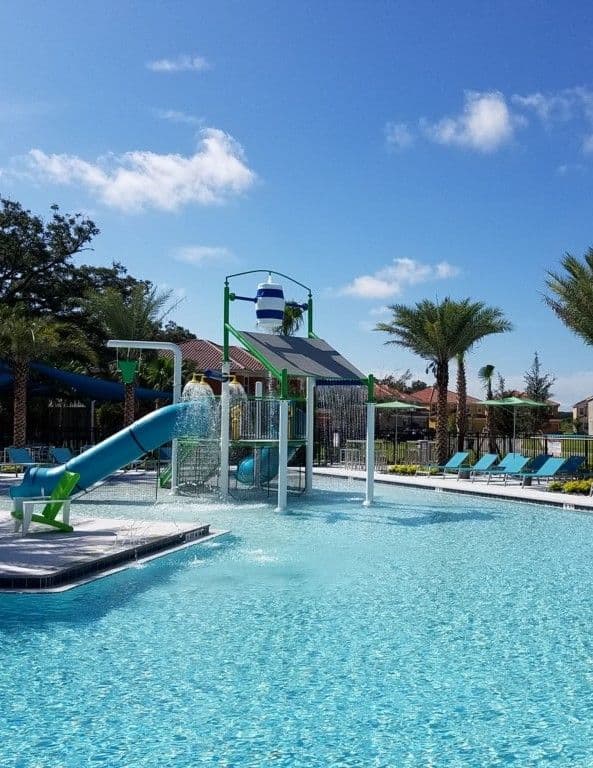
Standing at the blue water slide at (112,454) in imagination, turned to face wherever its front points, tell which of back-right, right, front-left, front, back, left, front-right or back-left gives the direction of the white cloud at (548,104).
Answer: back

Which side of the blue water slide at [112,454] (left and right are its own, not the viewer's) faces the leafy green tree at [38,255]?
right

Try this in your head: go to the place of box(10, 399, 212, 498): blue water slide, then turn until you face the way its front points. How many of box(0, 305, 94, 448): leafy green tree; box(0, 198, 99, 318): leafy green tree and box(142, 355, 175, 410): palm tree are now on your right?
3

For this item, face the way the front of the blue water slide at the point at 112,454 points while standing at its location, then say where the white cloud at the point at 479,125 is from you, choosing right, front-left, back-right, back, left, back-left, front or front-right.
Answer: back

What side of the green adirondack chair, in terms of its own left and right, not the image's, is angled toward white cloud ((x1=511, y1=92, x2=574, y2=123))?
back

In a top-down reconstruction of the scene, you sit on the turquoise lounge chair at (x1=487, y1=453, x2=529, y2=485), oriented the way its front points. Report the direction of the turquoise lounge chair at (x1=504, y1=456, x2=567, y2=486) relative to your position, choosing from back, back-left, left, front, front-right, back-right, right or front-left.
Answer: left

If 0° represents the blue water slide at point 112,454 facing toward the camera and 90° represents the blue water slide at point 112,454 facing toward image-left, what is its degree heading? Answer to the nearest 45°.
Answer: approximately 90°

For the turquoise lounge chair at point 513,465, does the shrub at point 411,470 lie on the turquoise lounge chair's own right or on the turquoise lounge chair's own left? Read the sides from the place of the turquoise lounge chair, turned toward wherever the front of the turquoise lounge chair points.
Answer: on the turquoise lounge chair's own right

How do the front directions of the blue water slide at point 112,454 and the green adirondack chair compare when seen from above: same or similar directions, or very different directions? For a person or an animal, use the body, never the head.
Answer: same or similar directions

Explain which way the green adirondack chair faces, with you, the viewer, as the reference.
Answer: facing to the left of the viewer

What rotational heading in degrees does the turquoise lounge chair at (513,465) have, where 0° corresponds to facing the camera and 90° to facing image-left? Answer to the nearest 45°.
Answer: approximately 45°

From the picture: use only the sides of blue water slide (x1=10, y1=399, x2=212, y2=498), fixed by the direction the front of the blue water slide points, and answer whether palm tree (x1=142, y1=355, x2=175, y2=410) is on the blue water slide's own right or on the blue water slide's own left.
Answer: on the blue water slide's own right
